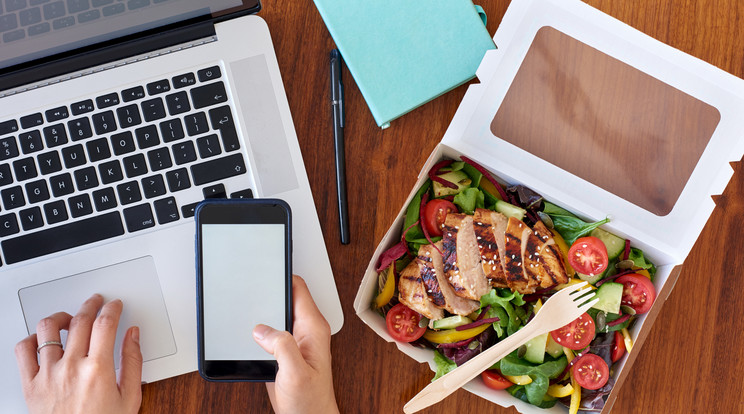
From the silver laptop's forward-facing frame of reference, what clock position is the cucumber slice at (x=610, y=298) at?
The cucumber slice is roughly at 10 o'clock from the silver laptop.

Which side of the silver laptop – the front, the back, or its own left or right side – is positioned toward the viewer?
front

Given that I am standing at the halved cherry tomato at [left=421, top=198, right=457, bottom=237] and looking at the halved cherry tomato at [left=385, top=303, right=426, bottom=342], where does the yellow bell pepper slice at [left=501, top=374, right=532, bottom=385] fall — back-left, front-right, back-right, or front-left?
front-left

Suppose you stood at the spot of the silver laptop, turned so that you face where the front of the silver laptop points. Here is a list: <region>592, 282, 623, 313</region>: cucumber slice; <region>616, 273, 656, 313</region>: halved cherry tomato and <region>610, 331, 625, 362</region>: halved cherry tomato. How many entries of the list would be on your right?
0

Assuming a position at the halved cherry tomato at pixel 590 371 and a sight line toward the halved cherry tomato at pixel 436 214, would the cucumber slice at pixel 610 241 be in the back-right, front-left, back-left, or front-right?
front-right
